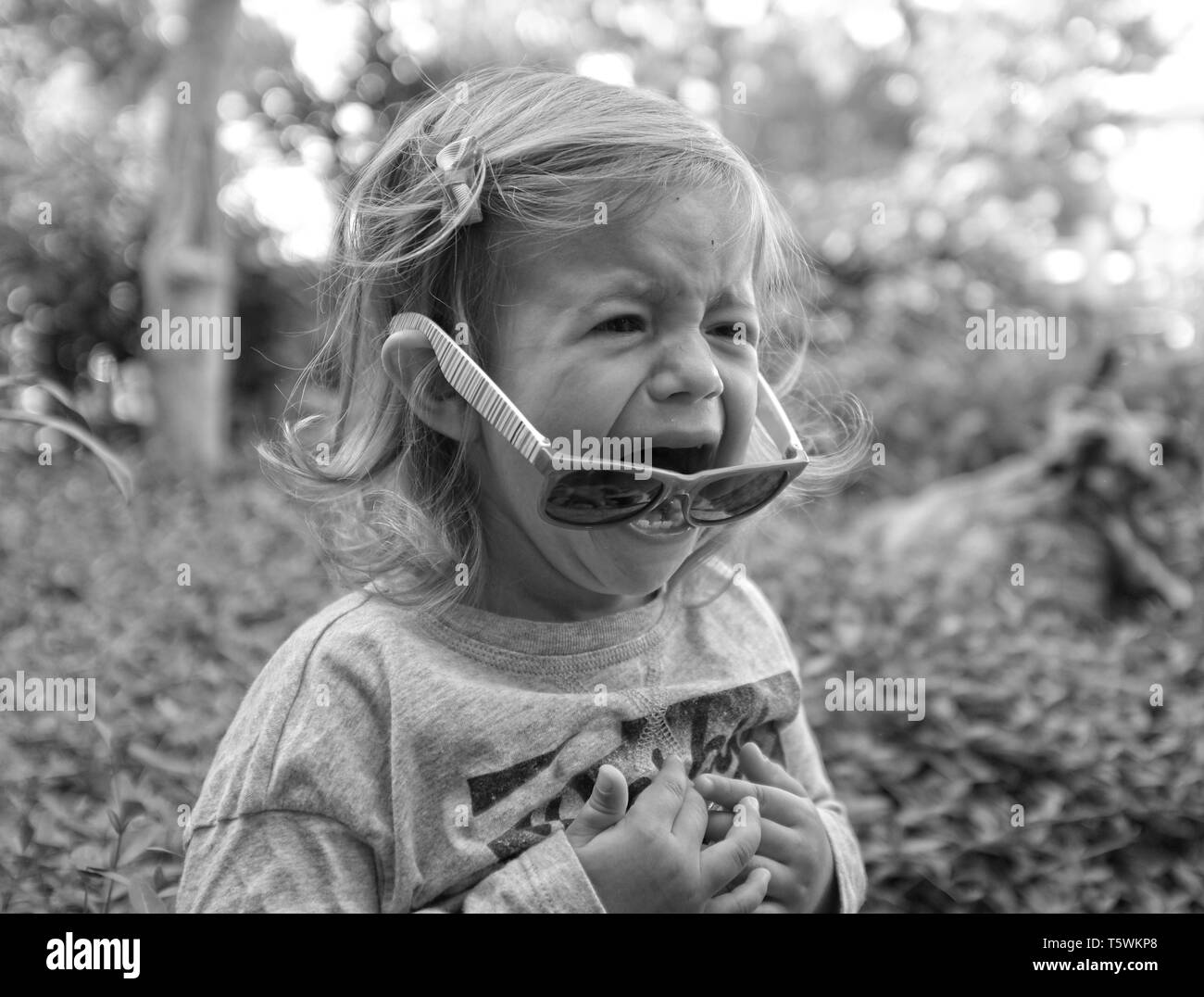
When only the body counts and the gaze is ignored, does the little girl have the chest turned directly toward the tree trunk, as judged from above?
no

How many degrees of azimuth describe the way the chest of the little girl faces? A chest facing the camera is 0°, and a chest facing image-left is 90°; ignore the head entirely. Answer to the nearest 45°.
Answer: approximately 315°

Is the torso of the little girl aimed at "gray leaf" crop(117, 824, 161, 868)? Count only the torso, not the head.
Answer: no

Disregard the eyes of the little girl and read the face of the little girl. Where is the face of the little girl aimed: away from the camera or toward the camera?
toward the camera

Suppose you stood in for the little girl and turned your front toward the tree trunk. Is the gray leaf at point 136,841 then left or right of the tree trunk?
left
